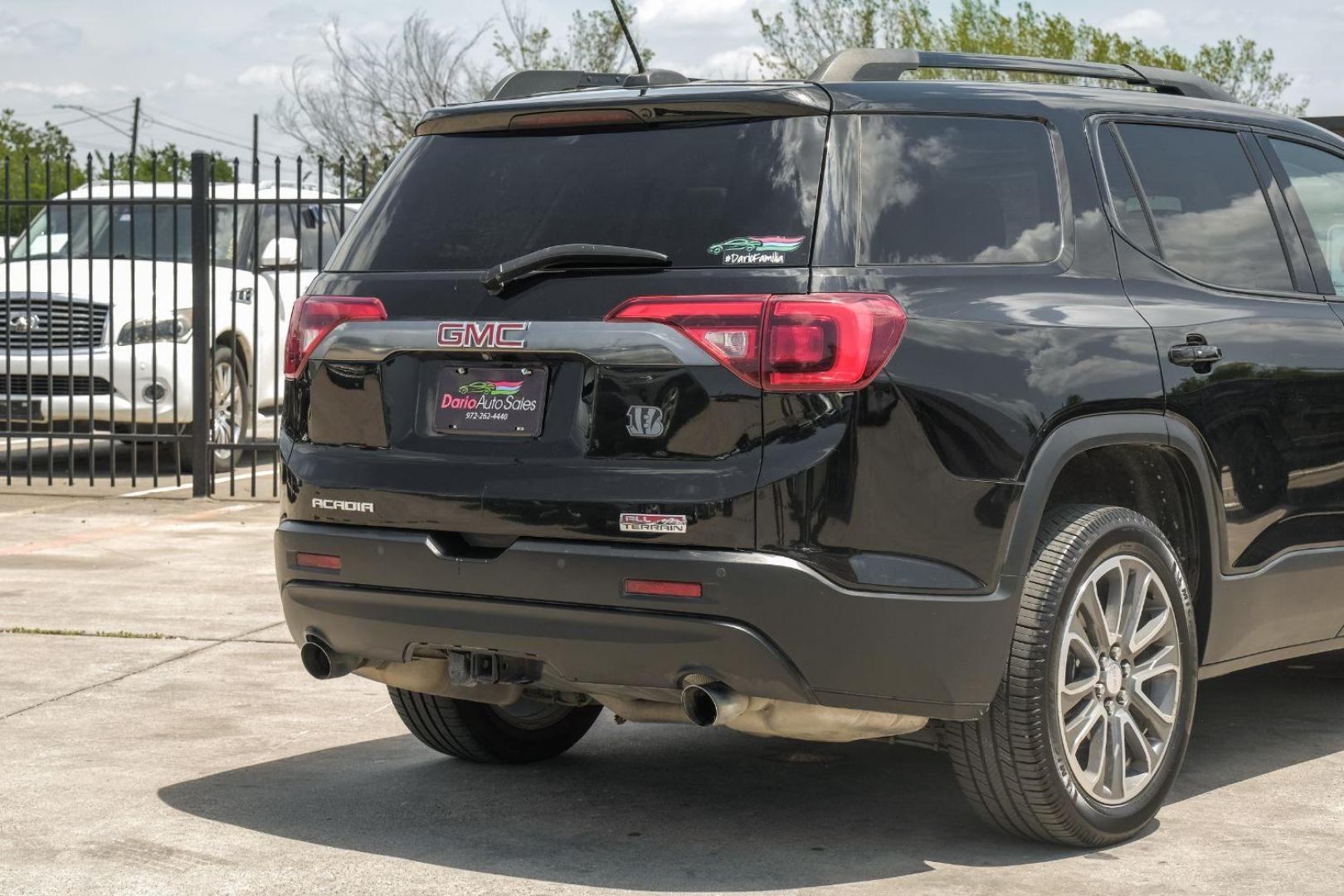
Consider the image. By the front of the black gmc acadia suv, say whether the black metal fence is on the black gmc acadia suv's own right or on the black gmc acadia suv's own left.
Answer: on the black gmc acadia suv's own left

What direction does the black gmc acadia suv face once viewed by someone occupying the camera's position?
facing away from the viewer and to the right of the viewer
